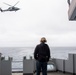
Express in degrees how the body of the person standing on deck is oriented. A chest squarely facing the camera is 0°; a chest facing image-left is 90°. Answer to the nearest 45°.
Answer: approximately 180°
